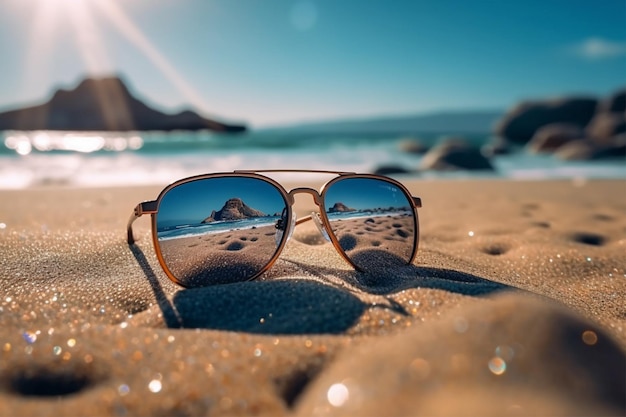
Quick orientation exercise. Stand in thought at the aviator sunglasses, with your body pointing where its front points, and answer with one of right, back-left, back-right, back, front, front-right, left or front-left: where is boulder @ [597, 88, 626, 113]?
left

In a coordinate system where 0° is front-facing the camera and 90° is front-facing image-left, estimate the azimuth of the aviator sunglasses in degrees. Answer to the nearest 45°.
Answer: approximately 315°

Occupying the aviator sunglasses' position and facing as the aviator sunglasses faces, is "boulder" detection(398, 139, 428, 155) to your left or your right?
on your left

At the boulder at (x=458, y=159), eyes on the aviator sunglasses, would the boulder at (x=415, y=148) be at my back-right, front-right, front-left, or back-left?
back-right
